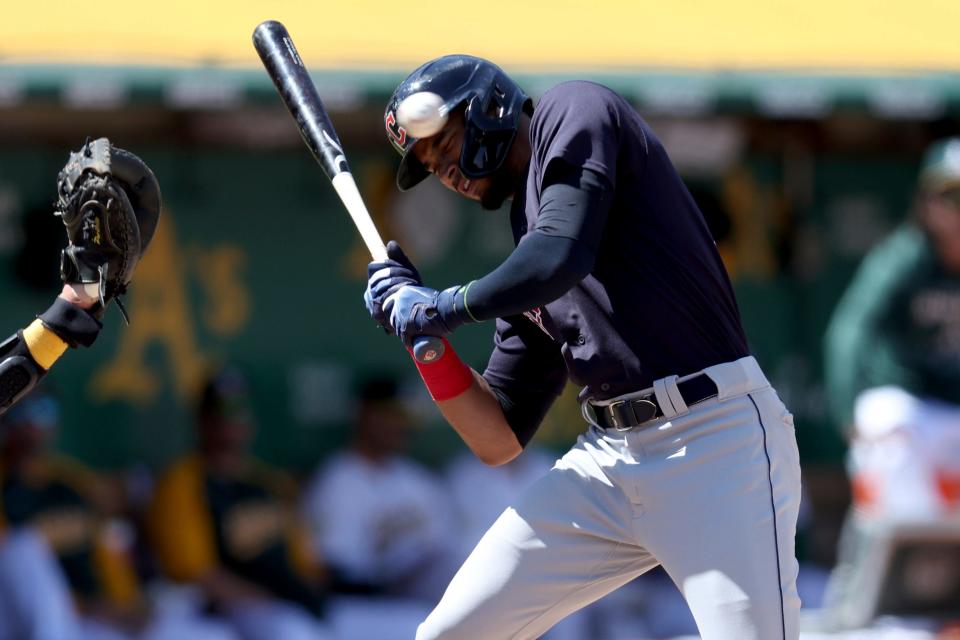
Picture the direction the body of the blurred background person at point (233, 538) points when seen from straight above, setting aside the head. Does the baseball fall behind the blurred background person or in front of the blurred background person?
in front

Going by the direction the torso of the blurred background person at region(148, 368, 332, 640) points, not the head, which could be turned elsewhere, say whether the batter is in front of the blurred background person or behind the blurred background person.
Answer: in front

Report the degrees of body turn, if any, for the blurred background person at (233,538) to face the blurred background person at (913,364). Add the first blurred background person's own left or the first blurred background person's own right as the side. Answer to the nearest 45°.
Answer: approximately 45° to the first blurred background person's own left

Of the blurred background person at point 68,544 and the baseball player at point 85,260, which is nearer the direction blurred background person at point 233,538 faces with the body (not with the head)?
the baseball player

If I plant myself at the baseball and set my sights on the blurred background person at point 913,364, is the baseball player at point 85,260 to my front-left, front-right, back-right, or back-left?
back-left

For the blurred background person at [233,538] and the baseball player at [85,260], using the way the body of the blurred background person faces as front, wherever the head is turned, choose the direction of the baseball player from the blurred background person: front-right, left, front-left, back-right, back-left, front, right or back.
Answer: front-right

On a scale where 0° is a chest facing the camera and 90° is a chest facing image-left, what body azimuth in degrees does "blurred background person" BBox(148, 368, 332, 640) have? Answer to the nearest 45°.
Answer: approximately 315°
